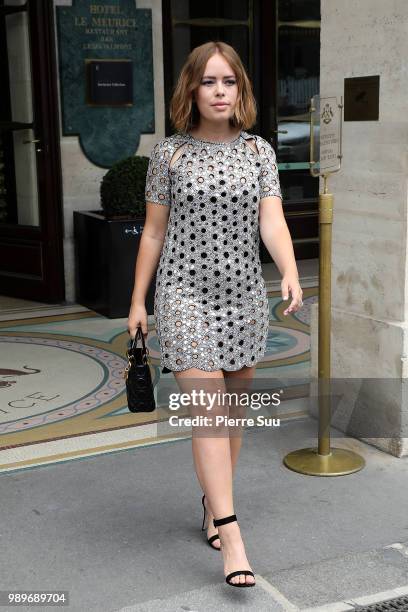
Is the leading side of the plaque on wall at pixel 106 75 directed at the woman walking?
yes

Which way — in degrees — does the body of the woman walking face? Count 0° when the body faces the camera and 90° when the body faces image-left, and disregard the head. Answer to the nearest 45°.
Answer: approximately 0°
